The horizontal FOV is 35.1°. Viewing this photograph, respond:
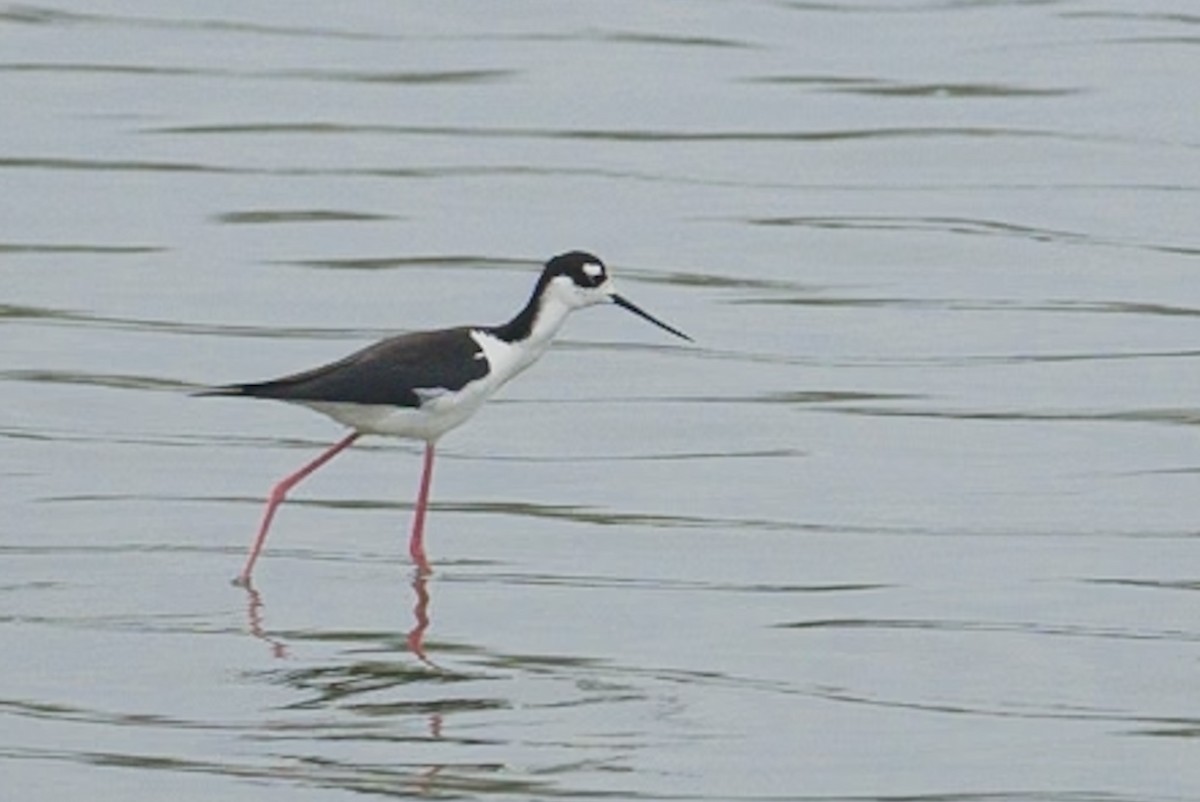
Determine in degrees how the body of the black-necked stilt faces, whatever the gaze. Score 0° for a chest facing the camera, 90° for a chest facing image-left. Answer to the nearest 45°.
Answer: approximately 270°
